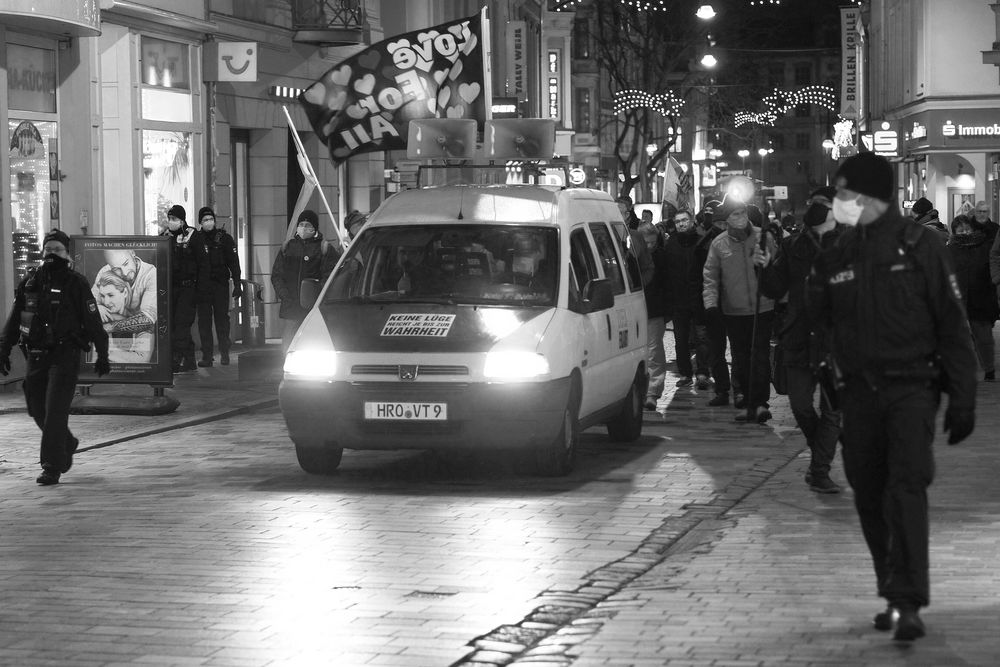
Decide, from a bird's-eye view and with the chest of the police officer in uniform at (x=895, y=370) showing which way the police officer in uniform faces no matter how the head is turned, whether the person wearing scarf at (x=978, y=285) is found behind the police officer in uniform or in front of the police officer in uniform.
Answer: behind

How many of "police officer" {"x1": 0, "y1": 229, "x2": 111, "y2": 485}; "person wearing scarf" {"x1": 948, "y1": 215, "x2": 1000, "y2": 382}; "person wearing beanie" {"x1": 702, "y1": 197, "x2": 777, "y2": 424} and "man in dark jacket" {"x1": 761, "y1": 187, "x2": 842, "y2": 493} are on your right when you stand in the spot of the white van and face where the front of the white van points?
1

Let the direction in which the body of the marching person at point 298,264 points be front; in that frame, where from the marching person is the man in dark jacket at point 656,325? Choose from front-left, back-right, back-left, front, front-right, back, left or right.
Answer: front-left

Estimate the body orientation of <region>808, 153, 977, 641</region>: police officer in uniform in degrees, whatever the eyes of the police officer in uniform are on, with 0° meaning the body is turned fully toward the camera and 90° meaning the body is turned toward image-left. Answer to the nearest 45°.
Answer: approximately 45°

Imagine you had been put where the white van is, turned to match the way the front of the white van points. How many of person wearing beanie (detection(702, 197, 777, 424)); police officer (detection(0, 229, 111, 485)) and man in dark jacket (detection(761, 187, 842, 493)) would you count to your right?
1

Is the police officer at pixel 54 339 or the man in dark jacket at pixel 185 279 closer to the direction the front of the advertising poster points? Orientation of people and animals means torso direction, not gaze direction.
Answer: the police officer
